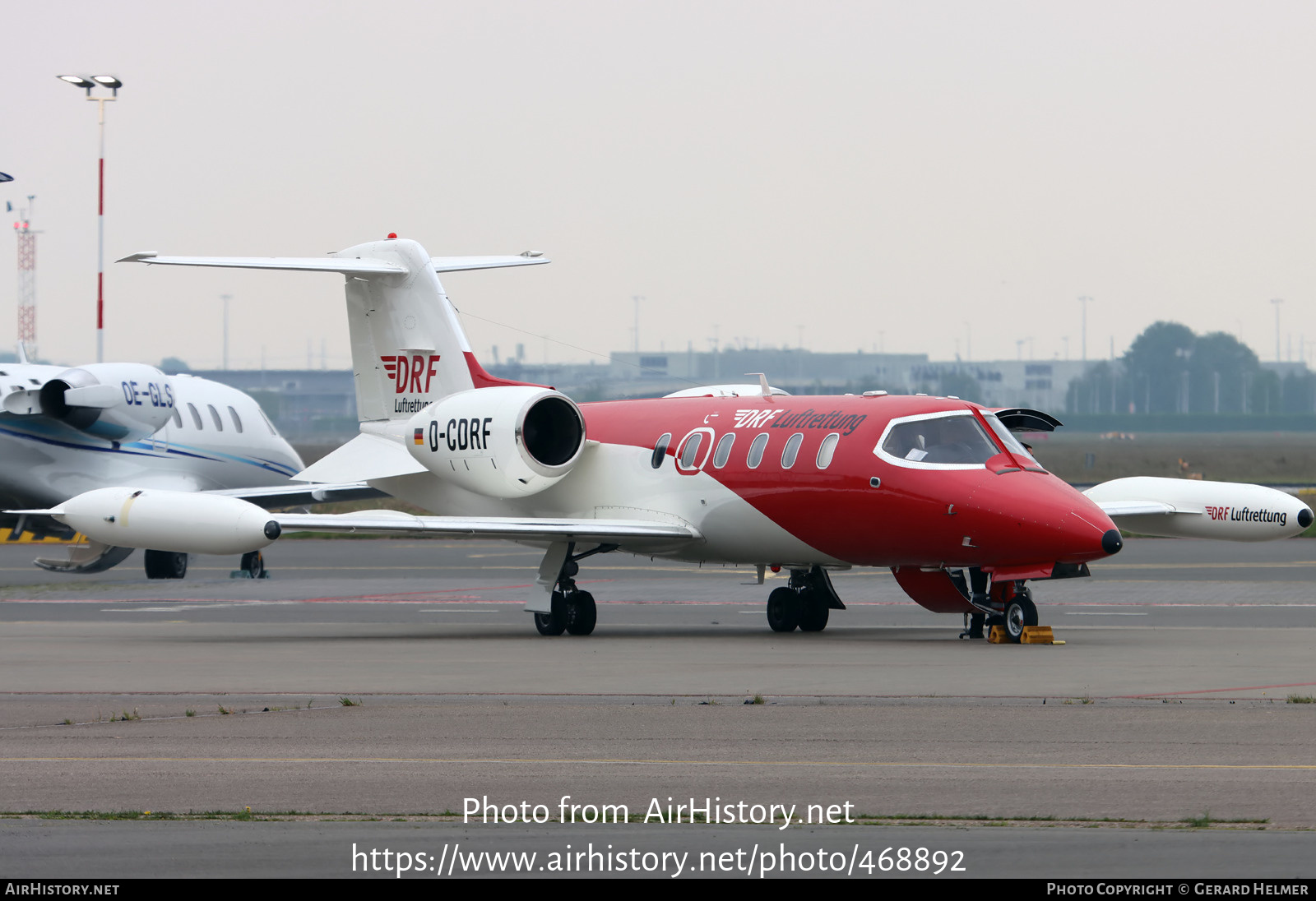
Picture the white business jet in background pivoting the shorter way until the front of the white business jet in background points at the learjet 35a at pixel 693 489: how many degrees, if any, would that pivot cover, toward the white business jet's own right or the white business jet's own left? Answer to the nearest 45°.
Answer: approximately 90° to the white business jet's own right

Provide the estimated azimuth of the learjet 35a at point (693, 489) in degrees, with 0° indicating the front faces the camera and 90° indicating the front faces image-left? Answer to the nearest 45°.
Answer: approximately 315°

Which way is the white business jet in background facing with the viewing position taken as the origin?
facing away from the viewer and to the right of the viewer

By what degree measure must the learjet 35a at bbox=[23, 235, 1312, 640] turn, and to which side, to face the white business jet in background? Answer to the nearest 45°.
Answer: approximately 180°
